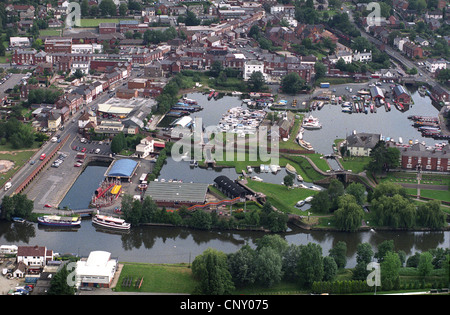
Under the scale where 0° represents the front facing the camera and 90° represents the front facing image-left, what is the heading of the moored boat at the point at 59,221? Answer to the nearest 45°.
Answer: approximately 90°

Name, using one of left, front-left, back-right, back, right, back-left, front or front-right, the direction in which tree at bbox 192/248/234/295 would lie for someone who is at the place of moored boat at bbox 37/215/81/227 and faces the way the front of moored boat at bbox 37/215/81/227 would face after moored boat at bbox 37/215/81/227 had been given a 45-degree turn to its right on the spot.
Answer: back

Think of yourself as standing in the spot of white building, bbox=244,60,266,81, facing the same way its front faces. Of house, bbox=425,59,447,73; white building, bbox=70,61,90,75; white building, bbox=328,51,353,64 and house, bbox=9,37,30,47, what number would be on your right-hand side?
2

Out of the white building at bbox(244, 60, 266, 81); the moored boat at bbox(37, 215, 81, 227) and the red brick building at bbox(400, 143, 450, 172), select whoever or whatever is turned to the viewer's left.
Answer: the moored boat

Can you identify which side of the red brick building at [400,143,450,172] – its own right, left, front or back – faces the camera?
front

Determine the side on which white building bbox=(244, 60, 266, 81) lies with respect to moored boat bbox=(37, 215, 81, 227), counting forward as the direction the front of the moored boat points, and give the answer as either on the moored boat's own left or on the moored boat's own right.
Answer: on the moored boat's own right

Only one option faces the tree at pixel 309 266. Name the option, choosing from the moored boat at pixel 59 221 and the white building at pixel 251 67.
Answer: the white building

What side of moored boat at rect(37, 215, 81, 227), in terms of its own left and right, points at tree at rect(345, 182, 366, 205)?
back

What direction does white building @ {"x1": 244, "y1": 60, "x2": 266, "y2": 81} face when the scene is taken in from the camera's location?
facing the viewer

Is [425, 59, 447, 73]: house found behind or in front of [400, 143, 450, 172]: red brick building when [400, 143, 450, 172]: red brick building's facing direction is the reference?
behind

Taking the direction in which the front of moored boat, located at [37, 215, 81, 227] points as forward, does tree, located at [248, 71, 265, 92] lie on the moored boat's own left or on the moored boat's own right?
on the moored boat's own right

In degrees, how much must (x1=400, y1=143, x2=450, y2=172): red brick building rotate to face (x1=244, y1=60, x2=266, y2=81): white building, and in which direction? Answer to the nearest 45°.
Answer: approximately 135° to its right

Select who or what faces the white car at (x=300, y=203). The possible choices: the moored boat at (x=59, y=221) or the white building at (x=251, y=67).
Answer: the white building

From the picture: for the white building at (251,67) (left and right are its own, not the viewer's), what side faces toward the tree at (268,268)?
front

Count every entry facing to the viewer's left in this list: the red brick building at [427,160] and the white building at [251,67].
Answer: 0

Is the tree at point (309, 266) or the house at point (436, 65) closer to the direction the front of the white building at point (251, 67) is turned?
the tree
